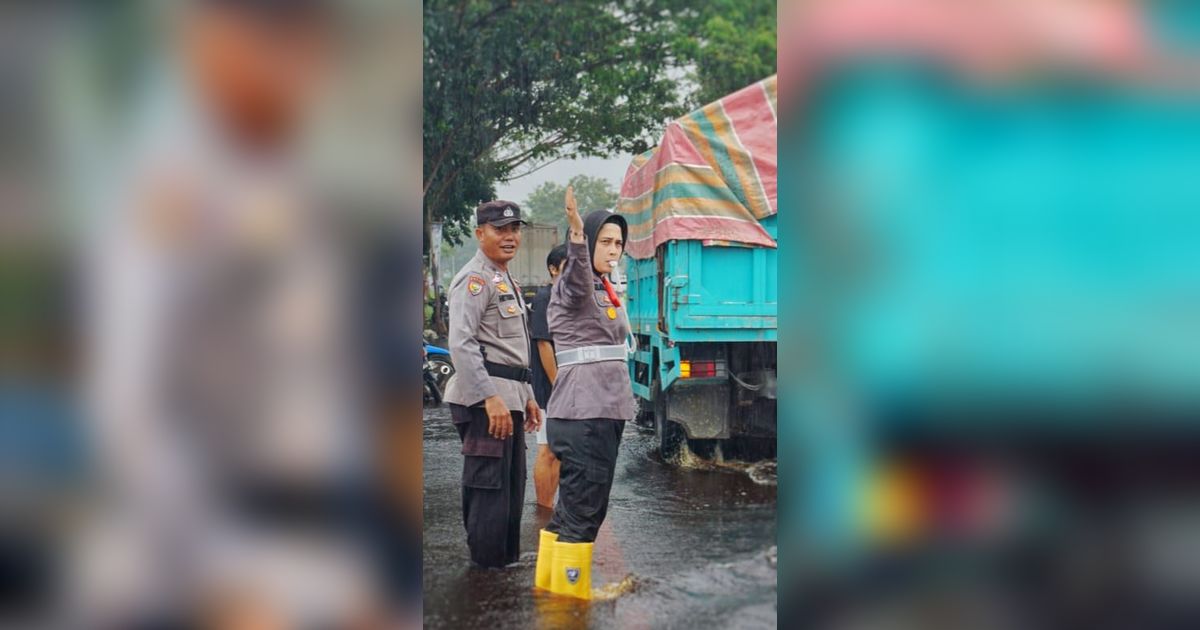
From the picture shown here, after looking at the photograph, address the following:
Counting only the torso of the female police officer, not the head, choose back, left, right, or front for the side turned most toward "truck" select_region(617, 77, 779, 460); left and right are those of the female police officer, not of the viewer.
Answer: left

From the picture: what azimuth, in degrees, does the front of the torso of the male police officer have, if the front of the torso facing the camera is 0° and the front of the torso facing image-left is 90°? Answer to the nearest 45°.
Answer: approximately 315°

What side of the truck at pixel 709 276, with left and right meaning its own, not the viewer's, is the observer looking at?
back

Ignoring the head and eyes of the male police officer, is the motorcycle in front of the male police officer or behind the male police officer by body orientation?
behind
